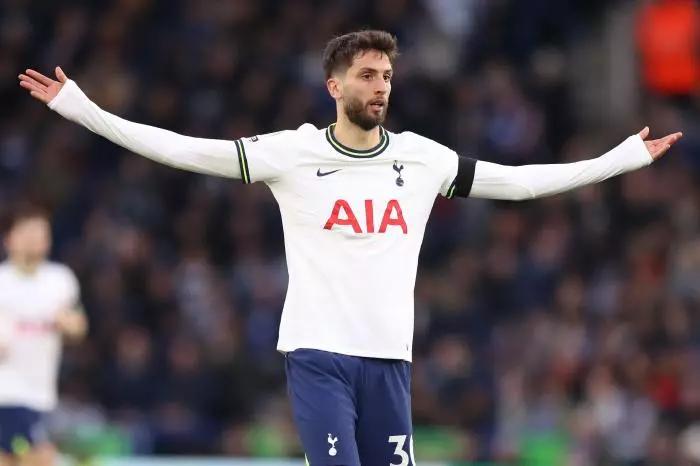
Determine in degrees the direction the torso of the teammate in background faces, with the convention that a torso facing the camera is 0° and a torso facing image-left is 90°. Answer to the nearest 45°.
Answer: approximately 0°
